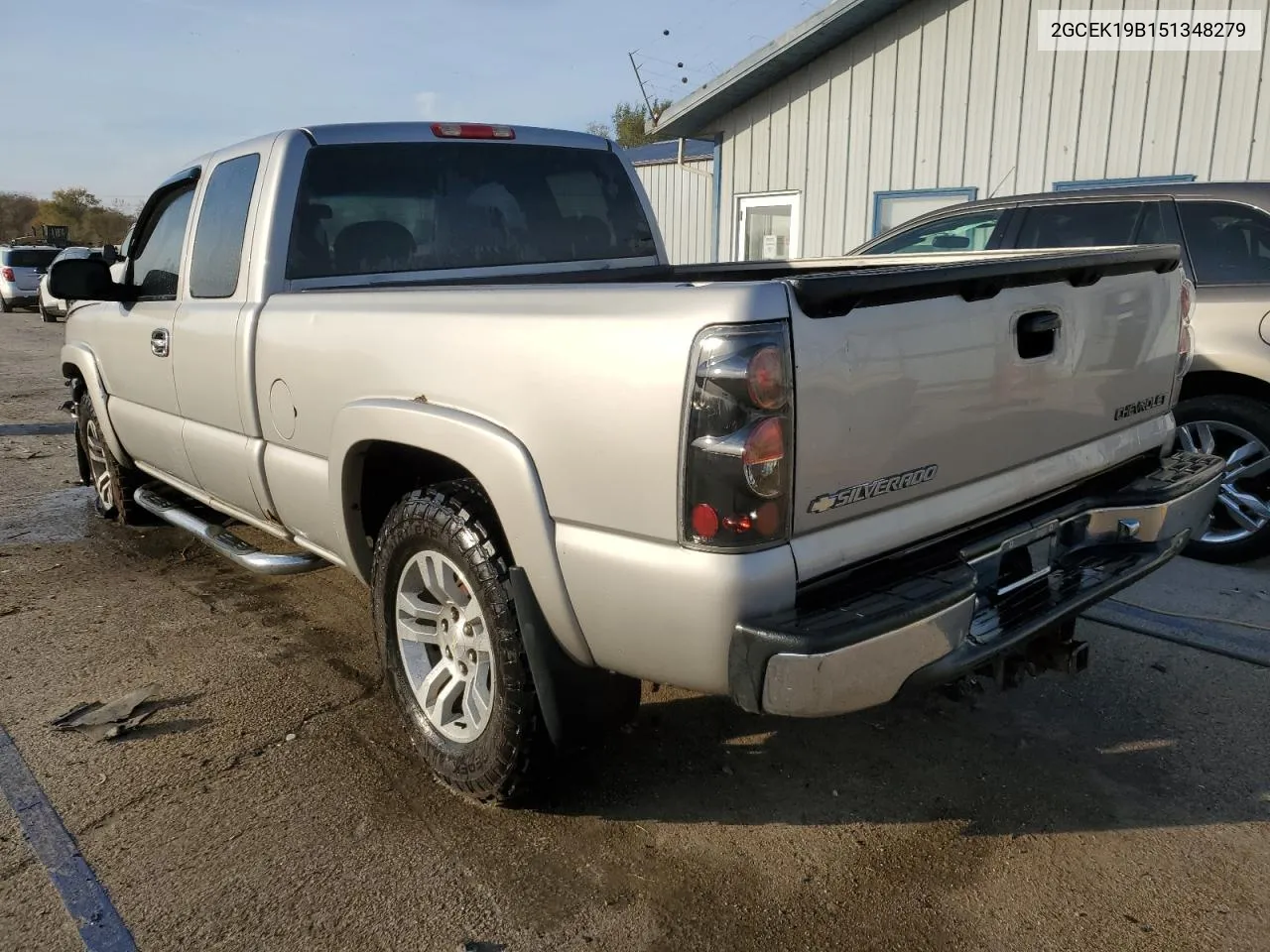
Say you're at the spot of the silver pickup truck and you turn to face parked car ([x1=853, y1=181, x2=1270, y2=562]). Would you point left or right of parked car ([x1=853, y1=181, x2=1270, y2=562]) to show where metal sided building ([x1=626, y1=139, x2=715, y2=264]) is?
left

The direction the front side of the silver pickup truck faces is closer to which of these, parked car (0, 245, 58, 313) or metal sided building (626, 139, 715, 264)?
the parked car

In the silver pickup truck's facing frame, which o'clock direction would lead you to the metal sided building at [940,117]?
The metal sided building is roughly at 2 o'clock from the silver pickup truck.

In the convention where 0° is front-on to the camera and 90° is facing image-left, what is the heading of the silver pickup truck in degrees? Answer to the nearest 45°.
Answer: approximately 135°

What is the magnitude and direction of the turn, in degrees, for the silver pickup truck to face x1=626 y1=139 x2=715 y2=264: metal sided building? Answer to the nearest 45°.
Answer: approximately 45° to its right

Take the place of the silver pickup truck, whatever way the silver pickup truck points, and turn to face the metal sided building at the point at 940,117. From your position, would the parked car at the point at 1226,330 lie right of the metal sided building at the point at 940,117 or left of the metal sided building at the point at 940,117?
right

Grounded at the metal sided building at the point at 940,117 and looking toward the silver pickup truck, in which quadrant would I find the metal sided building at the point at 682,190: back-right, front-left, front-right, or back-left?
back-right

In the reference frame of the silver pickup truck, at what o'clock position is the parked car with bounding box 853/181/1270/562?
The parked car is roughly at 3 o'clock from the silver pickup truck.

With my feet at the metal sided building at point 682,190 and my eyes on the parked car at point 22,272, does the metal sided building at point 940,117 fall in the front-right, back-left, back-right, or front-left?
back-left

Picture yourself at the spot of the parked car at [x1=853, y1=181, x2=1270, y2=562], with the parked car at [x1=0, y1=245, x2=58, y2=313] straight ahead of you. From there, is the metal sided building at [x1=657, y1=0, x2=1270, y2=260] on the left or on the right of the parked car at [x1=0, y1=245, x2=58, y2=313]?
right
